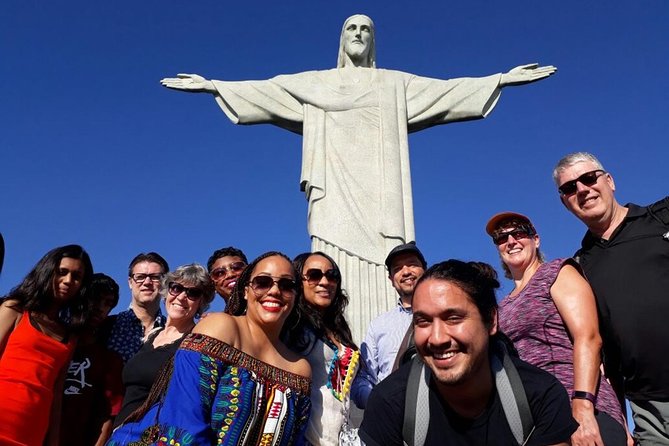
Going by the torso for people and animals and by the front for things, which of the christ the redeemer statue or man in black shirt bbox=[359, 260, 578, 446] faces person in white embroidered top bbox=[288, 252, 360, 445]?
the christ the redeemer statue

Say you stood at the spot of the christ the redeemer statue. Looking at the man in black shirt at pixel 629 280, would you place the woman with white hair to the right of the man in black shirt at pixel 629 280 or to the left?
right

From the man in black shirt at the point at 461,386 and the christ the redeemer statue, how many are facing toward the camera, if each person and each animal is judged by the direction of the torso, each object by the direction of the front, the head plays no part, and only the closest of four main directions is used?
2

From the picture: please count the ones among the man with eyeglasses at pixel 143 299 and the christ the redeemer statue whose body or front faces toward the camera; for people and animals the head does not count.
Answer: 2

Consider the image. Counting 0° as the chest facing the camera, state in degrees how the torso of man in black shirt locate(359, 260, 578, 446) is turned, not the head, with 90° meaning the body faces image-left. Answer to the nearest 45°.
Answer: approximately 0°

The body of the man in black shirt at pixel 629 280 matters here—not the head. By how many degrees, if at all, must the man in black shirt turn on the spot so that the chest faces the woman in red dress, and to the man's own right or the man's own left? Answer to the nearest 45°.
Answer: approximately 45° to the man's own right
